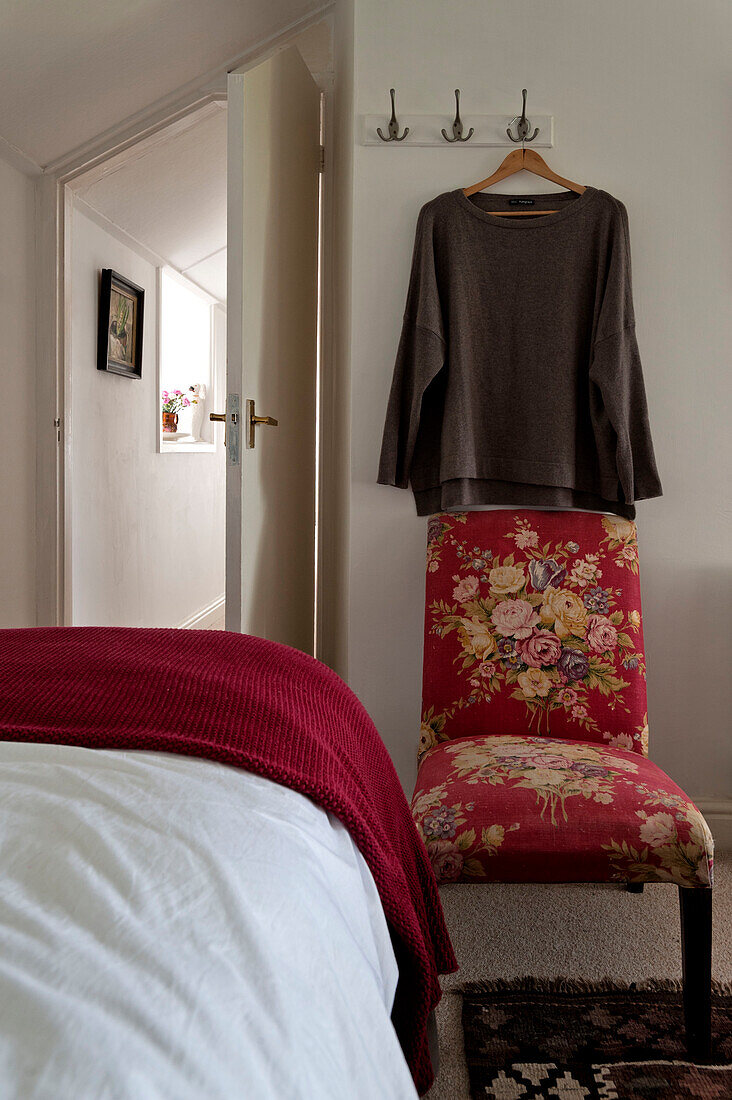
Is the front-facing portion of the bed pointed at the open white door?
yes

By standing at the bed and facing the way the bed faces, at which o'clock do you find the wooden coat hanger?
The wooden coat hanger is roughly at 1 o'clock from the bed.

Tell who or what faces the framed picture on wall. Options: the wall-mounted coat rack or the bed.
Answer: the bed

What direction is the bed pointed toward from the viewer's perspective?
away from the camera

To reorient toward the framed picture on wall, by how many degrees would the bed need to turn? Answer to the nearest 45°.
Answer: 0° — it already faces it

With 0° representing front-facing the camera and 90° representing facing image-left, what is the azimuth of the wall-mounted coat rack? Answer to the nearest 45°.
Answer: approximately 0°

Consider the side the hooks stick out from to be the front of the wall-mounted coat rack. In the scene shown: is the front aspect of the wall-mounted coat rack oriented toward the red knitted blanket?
yes

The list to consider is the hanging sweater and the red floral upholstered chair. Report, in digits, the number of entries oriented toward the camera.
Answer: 2

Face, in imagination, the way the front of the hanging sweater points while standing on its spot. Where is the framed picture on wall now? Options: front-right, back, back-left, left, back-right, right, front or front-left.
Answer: back-right

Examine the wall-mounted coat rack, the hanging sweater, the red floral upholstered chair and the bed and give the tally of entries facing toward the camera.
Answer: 3

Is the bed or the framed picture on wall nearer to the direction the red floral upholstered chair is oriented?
the bed

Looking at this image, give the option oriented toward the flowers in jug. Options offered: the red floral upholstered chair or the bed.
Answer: the bed

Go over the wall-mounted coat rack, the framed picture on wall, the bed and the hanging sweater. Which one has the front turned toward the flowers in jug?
the bed
